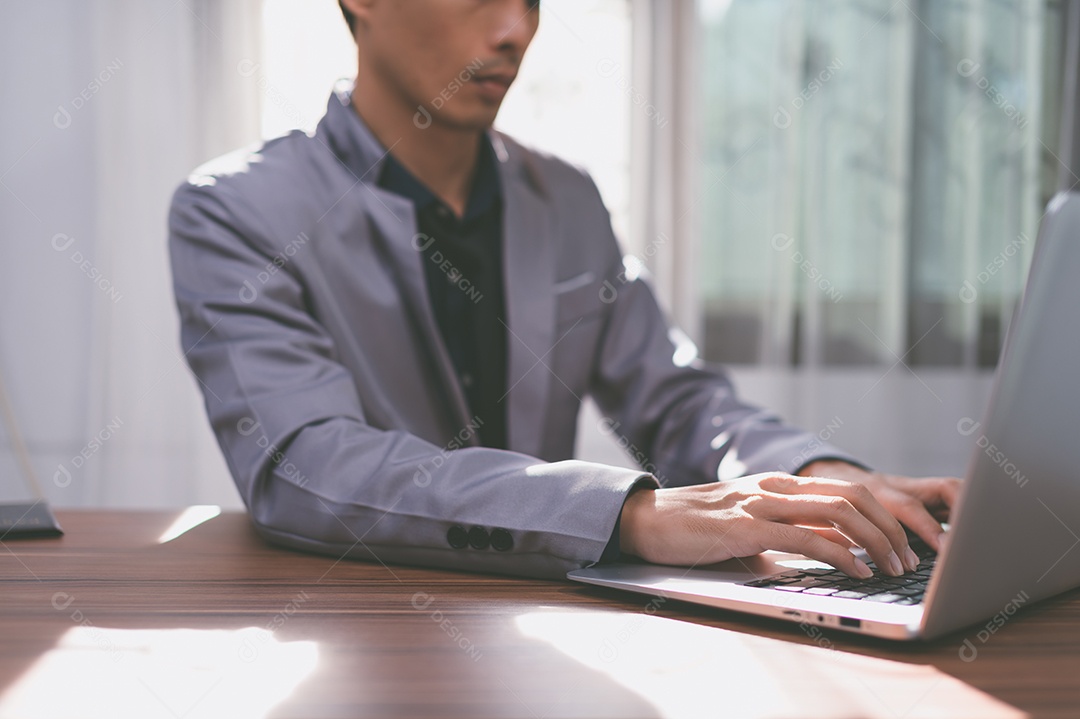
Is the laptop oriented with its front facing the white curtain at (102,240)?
yes

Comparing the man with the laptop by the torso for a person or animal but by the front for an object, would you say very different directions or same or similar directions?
very different directions

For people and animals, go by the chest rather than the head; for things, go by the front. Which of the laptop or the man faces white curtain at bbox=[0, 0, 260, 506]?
the laptop

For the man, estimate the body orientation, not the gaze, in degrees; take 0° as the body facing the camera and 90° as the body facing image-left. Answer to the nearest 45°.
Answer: approximately 315°

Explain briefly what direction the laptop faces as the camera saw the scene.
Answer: facing away from the viewer and to the left of the viewer

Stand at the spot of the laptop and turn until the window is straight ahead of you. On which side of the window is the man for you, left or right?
left

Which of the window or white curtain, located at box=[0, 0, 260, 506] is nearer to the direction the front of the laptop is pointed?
the white curtain

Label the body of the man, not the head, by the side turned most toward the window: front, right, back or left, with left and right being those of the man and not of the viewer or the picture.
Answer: left
